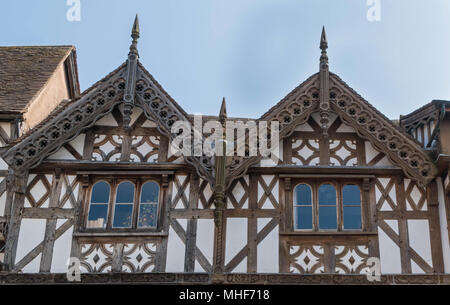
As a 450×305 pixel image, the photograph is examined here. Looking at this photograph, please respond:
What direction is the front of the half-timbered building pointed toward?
toward the camera
